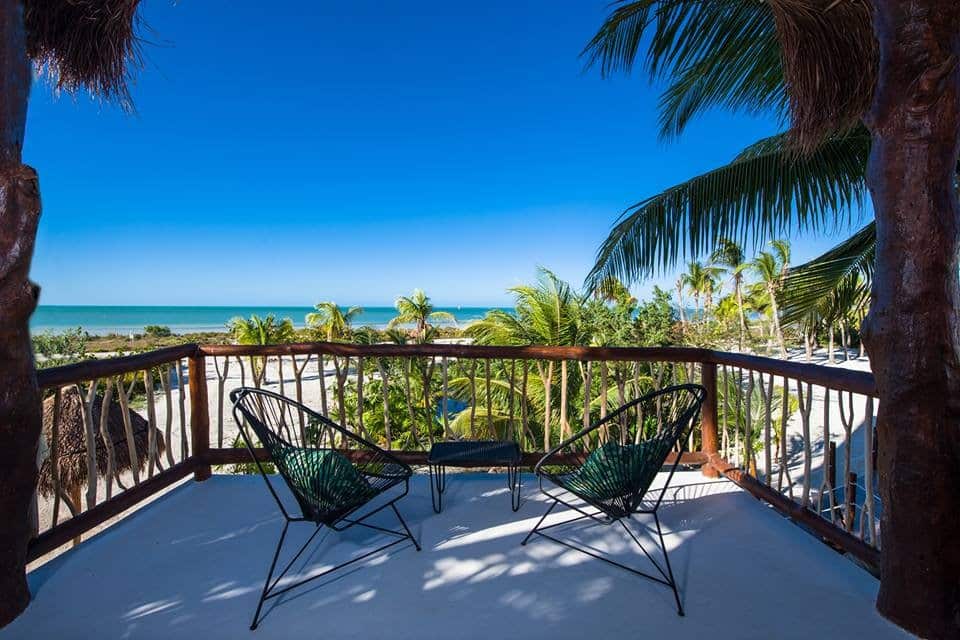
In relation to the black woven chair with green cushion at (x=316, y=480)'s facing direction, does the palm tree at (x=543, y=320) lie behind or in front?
in front

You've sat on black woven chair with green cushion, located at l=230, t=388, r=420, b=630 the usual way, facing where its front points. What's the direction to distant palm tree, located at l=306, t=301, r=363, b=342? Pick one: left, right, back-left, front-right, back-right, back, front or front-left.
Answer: front-left

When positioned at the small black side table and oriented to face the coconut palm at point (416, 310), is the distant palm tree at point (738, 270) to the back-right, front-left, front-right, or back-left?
front-right

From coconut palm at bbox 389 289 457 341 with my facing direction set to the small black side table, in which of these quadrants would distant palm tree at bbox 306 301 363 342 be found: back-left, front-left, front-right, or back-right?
back-right

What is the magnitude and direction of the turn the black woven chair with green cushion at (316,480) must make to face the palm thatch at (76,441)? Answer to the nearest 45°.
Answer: approximately 90° to its left

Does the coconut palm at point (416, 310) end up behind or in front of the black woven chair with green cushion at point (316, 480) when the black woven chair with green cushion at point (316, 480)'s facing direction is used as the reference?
in front

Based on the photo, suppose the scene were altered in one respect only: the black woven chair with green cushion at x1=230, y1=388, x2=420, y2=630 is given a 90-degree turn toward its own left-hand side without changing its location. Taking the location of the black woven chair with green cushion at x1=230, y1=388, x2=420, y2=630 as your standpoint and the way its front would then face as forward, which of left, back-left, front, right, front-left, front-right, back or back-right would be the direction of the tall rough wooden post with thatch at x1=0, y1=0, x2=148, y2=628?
front-left

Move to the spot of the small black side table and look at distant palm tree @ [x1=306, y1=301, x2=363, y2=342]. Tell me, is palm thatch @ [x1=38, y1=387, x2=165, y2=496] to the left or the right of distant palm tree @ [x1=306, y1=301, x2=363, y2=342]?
left

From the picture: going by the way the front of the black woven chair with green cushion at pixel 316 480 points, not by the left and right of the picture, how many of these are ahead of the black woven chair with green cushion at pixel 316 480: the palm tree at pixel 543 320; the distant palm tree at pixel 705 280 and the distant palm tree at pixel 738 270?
3

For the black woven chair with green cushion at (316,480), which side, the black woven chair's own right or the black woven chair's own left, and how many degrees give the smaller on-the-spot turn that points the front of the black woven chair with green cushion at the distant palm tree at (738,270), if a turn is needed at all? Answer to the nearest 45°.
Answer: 0° — it already faces it

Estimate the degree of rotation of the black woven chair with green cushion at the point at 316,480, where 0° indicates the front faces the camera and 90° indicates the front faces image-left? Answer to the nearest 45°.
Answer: approximately 225°
